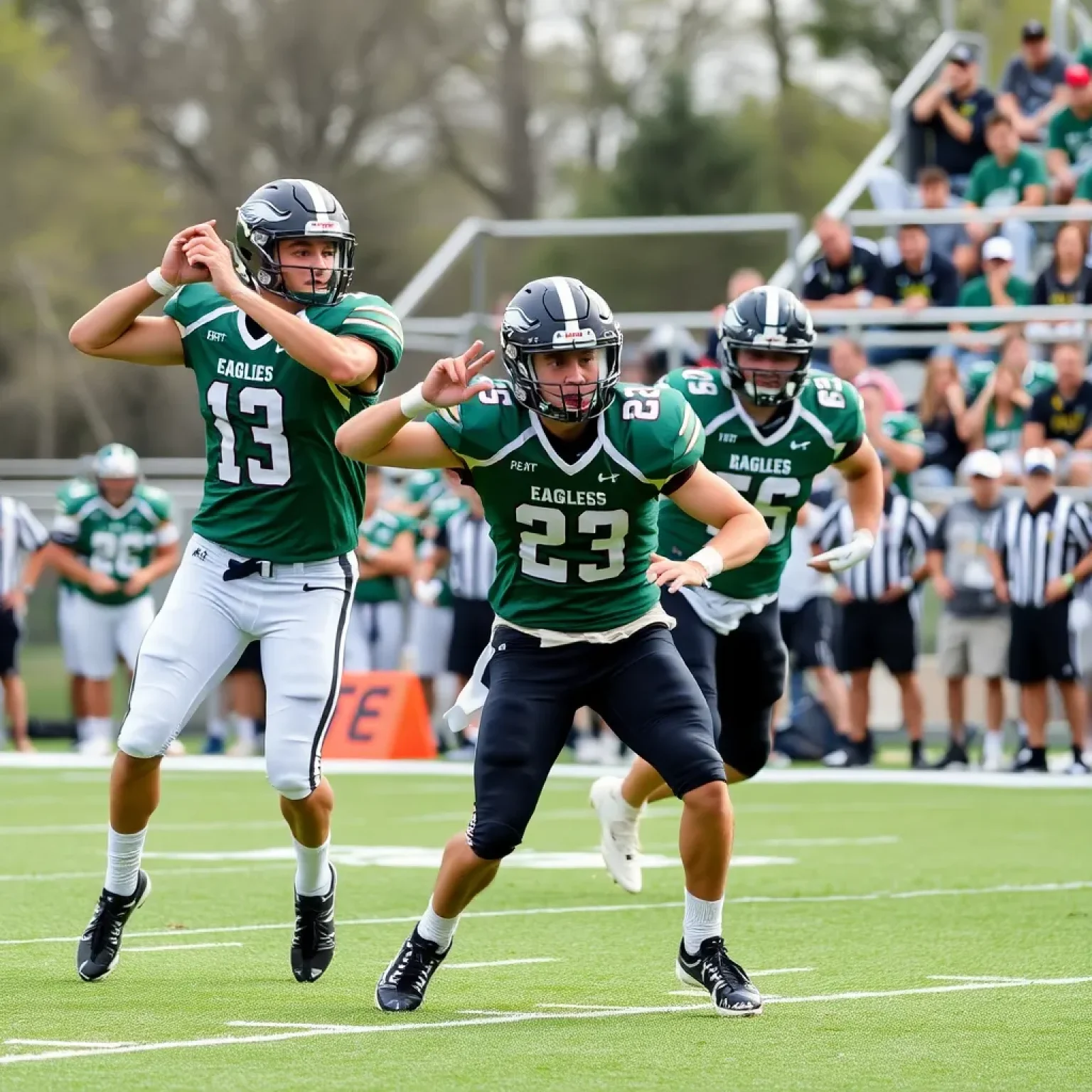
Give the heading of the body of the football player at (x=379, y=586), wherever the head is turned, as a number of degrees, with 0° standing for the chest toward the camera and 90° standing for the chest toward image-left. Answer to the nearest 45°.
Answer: approximately 0°

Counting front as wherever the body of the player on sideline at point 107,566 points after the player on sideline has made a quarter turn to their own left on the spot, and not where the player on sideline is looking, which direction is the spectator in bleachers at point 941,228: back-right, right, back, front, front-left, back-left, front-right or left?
front

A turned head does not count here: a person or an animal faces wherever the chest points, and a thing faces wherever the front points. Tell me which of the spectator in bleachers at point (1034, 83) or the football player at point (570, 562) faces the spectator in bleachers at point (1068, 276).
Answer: the spectator in bleachers at point (1034, 83)

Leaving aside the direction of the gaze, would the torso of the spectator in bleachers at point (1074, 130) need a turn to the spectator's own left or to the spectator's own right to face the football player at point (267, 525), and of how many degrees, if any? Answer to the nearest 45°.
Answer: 0° — they already face them

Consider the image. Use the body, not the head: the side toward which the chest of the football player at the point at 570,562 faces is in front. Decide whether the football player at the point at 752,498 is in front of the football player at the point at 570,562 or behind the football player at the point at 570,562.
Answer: behind

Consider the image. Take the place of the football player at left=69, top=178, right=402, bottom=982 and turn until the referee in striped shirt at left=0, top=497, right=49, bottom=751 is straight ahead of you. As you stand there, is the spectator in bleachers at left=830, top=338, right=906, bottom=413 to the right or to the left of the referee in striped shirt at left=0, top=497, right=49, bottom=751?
right

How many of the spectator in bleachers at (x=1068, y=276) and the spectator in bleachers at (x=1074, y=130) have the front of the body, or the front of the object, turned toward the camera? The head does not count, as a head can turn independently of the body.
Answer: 2
